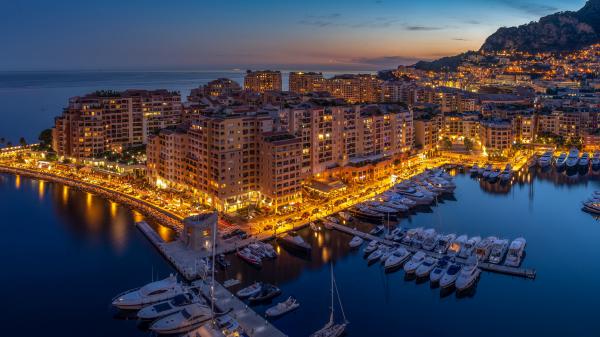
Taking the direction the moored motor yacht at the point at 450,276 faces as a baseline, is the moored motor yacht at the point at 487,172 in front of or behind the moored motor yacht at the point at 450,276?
behind

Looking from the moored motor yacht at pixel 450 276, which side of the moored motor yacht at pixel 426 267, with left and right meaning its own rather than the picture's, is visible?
left

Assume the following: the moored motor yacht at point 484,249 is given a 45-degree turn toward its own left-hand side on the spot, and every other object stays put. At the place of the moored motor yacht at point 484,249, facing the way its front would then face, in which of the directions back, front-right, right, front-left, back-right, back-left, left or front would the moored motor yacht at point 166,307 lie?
back-left

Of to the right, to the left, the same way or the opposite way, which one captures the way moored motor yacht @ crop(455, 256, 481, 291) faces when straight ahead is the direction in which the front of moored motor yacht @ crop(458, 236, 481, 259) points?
the opposite way
